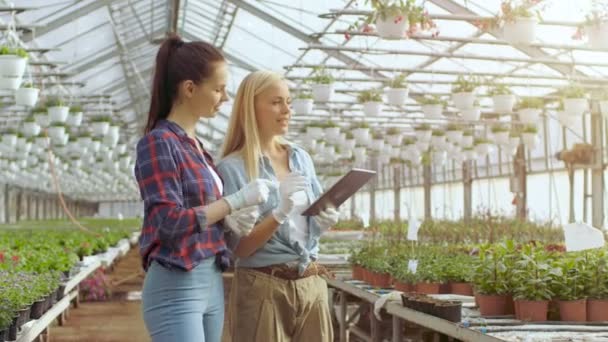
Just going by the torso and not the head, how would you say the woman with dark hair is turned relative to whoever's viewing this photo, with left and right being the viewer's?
facing to the right of the viewer

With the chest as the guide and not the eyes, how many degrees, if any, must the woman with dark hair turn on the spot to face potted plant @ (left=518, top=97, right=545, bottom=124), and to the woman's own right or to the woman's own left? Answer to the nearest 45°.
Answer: approximately 45° to the woman's own left

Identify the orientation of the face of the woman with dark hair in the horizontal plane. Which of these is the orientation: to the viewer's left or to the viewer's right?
to the viewer's right

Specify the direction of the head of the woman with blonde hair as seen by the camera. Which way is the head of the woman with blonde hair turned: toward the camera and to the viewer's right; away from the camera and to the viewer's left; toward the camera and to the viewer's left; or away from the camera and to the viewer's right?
toward the camera and to the viewer's right

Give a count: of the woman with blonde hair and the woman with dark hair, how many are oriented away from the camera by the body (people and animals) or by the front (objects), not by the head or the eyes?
0

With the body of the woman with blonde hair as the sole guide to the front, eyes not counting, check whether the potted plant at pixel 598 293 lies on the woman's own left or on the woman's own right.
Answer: on the woman's own left

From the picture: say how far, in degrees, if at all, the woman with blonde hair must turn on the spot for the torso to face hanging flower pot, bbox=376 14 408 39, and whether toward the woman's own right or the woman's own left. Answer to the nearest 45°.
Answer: approximately 135° to the woman's own left

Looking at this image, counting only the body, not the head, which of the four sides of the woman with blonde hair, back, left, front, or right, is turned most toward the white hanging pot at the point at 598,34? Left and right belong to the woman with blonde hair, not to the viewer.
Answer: left

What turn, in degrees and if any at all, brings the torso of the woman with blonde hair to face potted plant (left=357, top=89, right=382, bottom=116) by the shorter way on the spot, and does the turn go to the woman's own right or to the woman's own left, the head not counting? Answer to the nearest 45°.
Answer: approximately 135° to the woman's own left

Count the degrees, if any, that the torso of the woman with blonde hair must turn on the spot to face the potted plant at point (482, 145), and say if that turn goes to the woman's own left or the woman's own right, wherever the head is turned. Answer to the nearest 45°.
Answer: approximately 135° to the woman's own left

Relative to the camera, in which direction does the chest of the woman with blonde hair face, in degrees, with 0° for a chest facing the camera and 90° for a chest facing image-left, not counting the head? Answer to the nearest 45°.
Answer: approximately 315°
